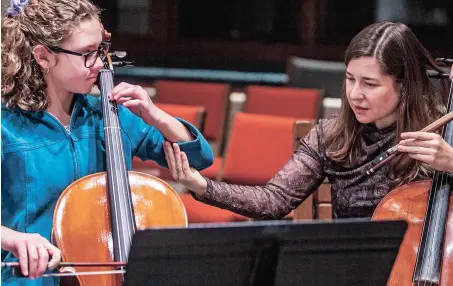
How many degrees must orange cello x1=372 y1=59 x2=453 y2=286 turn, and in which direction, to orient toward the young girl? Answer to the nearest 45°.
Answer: approximately 45° to its right

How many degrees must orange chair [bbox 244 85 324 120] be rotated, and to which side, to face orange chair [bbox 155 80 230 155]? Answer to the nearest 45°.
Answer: approximately 90° to its right

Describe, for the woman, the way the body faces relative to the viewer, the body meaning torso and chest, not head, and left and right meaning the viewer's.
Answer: facing the viewer and to the left of the viewer

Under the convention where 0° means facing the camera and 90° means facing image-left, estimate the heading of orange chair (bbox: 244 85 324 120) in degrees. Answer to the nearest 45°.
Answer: approximately 45°

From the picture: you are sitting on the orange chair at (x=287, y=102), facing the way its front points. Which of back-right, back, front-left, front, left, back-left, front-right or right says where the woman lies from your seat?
front-left

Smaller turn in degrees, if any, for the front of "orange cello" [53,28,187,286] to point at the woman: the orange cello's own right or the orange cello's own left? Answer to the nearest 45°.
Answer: approximately 90° to the orange cello's own left

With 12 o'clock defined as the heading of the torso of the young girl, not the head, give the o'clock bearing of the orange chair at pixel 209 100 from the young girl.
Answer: The orange chair is roughly at 8 o'clock from the young girl.

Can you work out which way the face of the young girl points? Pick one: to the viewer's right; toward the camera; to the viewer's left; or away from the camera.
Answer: to the viewer's right

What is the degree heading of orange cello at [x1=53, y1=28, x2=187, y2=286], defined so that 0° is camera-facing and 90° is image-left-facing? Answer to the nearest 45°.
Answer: approximately 0°

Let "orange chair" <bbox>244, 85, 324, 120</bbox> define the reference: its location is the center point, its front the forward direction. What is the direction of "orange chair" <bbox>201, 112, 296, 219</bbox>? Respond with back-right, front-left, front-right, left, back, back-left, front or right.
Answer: front-left

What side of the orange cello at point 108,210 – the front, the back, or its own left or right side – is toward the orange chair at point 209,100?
back

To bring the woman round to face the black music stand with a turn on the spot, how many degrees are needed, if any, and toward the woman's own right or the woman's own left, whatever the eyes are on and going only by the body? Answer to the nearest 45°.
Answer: approximately 45° to the woman's own left

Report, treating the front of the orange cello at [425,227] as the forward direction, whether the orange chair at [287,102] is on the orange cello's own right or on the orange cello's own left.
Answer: on the orange cello's own right

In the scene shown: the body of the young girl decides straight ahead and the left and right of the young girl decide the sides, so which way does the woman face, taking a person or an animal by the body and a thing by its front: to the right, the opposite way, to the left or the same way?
to the right

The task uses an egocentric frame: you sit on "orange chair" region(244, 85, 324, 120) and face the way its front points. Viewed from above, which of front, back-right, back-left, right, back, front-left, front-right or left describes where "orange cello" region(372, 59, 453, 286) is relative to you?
front-left

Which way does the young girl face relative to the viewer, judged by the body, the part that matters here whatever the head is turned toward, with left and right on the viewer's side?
facing the viewer and to the right of the viewer
